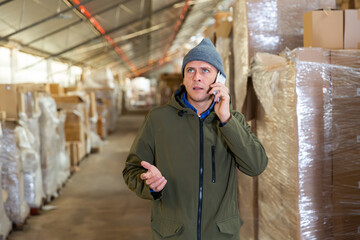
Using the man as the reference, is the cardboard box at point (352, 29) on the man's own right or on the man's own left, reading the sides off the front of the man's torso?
on the man's own left

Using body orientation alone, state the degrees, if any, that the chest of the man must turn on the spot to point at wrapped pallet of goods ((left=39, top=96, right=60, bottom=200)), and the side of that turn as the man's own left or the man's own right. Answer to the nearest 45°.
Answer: approximately 135° to the man's own right

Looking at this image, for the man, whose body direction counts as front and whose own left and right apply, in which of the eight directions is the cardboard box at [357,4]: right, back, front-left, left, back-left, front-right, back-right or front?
back-left

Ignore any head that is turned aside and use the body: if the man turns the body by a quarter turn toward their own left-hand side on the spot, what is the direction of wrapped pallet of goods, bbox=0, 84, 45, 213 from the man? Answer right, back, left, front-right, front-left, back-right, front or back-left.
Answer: back-left

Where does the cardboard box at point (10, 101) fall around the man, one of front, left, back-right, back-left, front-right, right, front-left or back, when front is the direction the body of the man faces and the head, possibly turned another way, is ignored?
back-right

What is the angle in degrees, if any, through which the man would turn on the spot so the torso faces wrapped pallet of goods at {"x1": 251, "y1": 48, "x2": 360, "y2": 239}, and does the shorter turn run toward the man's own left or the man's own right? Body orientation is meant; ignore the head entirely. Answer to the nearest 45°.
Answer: approximately 135° to the man's own left

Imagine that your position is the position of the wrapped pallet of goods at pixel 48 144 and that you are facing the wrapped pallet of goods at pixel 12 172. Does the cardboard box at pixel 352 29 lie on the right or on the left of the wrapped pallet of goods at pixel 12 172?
left

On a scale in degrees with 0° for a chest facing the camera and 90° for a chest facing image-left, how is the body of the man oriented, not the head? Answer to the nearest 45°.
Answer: approximately 0°

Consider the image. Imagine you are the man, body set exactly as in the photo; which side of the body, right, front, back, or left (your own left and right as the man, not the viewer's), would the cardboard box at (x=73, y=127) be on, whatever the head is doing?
back

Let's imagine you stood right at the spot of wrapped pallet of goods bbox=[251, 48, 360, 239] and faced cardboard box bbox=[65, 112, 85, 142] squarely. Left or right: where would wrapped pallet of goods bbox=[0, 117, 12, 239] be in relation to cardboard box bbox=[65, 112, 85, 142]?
left
